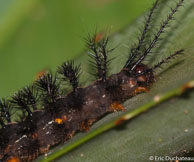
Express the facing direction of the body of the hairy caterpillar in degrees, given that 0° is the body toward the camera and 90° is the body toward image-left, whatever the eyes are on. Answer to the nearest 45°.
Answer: approximately 270°
